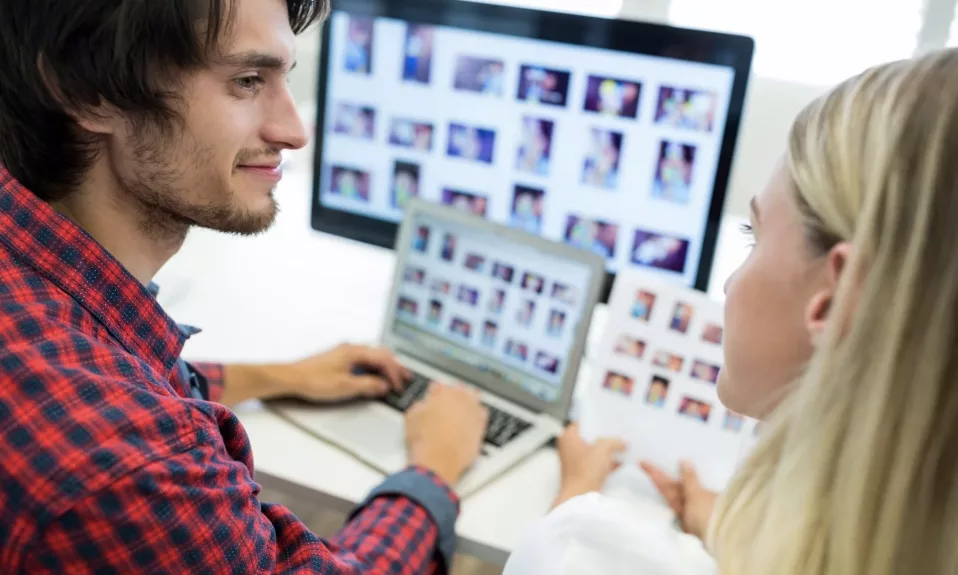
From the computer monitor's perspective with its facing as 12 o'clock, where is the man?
The man is roughly at 1 o'clock from the computer monitor.

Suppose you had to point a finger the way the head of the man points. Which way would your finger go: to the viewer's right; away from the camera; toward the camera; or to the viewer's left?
to the viewer's right

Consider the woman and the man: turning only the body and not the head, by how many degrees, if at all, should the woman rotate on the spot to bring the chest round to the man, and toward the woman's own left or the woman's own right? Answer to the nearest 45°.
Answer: approximately 45° to the woman's own left

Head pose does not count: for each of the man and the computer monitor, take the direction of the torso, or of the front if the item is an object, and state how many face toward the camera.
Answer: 1

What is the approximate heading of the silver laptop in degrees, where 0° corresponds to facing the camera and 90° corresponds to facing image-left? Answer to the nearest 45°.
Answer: approximately 45°

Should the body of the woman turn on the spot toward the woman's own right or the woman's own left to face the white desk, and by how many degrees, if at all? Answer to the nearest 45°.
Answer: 0° — they already face it

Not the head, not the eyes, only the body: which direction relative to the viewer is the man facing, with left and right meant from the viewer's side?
facing to the right of the viewer

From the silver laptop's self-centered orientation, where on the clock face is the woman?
The woman is roughly at 10 o'clock from the silver laptop.

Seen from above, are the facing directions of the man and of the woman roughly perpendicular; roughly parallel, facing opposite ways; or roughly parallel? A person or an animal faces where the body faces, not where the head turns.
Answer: roughly perpendicular

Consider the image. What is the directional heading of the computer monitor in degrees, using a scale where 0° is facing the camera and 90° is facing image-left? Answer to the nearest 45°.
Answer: approximately 0°

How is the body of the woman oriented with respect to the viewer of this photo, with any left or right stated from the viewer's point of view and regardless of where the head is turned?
facing away from the viewer and to the left of the viewer

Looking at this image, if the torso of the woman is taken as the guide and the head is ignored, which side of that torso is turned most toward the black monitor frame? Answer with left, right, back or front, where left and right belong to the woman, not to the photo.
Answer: front

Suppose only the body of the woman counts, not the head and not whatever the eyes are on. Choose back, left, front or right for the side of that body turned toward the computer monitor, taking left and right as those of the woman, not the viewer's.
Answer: front
